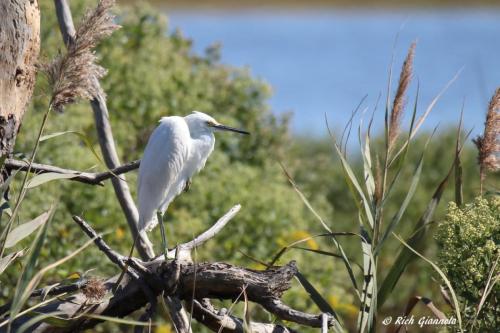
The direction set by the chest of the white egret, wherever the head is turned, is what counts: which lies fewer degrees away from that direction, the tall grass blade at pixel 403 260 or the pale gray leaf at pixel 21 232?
the tall grass blade

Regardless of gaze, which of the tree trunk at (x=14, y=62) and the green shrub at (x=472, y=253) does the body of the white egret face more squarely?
the green shrub

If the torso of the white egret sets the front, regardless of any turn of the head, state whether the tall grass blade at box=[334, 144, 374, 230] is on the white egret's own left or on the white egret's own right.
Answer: on the white egret's own right

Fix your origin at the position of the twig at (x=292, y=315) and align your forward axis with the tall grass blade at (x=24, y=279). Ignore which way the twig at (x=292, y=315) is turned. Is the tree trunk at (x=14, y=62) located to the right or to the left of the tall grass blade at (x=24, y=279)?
right

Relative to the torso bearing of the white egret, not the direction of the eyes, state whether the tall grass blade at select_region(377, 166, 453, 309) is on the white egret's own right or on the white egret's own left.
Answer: on the white egret's own right

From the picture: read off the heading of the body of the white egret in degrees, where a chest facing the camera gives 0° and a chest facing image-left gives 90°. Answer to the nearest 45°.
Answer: approximately 270°

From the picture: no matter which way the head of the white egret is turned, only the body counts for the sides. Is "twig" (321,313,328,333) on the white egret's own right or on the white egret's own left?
on the white egret's own right

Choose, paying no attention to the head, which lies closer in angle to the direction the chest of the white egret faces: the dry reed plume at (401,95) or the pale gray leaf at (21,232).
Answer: the dry reed plume
